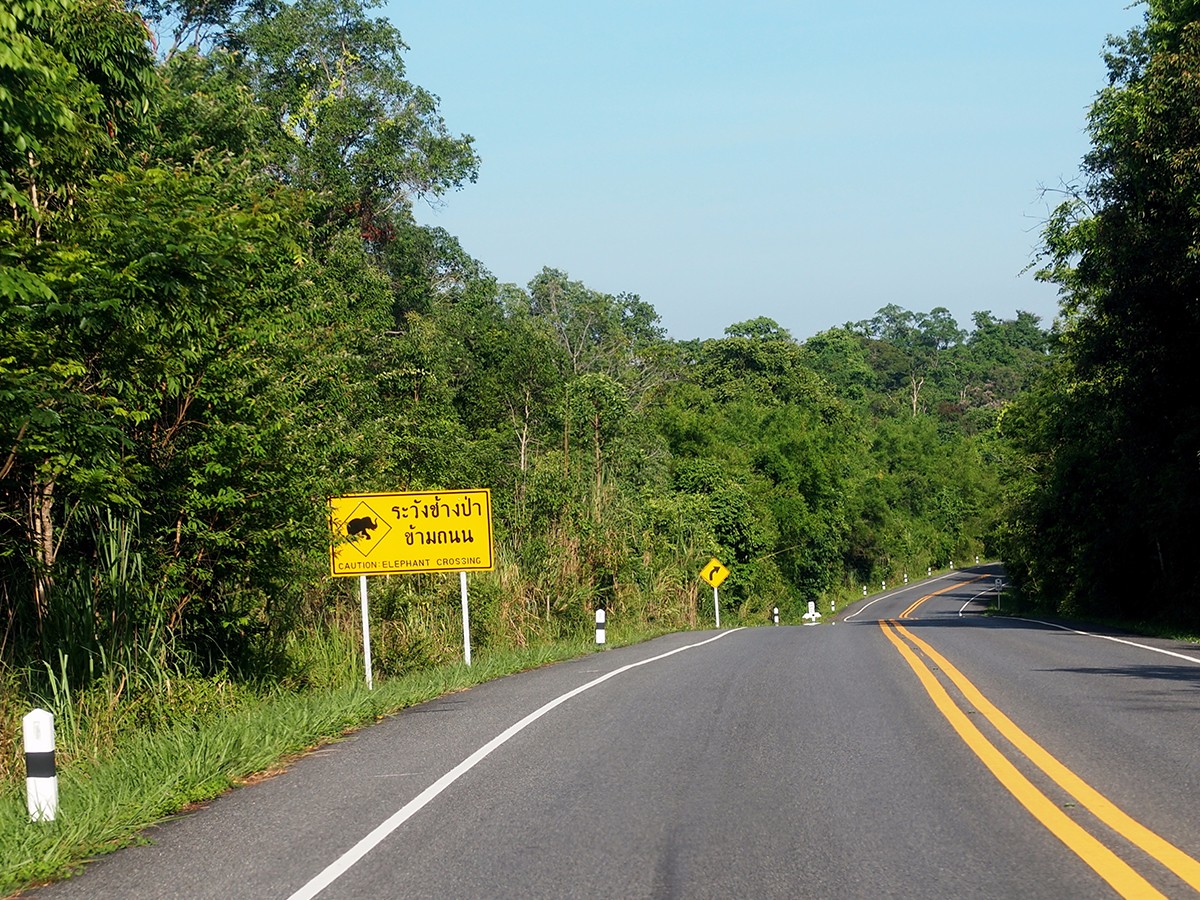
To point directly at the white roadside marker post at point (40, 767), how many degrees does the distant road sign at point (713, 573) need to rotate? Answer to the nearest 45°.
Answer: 0° — it already faces it

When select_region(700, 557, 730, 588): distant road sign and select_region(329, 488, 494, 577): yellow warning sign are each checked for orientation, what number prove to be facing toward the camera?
2

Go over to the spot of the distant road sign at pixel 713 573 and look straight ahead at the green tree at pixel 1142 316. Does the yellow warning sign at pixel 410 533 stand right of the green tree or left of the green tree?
right

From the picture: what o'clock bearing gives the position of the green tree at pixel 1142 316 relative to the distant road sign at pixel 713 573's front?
The green tree is roughly at 11 o'clock from the distant road sign.

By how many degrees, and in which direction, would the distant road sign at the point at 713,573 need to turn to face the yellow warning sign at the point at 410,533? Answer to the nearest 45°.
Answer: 0° — it already faces it

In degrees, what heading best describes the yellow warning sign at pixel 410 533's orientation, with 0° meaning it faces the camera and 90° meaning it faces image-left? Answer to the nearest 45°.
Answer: approximately 0°

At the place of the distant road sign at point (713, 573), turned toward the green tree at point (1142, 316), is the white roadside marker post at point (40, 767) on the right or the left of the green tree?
right

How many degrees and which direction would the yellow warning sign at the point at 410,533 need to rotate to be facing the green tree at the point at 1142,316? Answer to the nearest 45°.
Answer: approximately 135° to its left
